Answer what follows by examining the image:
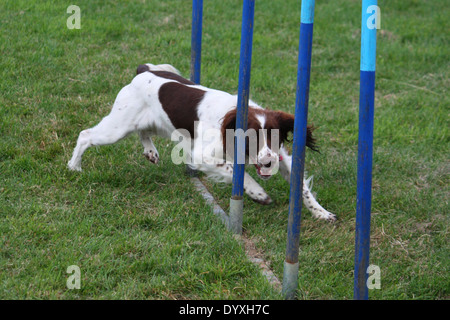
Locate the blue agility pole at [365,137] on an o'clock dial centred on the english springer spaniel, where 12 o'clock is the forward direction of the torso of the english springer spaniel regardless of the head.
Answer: The blue agility pole is roughly at 1 o'clock from the english springer spaniel.

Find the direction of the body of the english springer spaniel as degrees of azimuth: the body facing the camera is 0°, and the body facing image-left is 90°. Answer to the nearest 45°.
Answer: approximately 315°

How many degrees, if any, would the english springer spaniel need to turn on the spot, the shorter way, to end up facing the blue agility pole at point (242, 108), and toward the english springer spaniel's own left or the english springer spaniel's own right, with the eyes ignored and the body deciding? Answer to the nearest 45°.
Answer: approximately 45° to the english springer spaniel's own right

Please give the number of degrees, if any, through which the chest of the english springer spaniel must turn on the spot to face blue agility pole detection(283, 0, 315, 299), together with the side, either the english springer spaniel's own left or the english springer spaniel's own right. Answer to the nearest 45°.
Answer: approximately 45° to the english springer spaniel's own right
